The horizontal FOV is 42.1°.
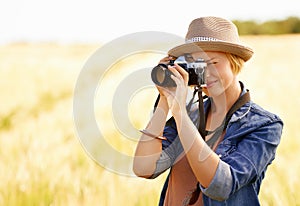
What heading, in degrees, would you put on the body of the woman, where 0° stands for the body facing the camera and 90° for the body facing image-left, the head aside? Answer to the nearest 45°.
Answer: approximately 45°

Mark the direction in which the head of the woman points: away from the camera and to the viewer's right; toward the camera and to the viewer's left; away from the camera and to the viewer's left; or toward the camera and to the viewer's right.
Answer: toward the camera and to the viewer's left
